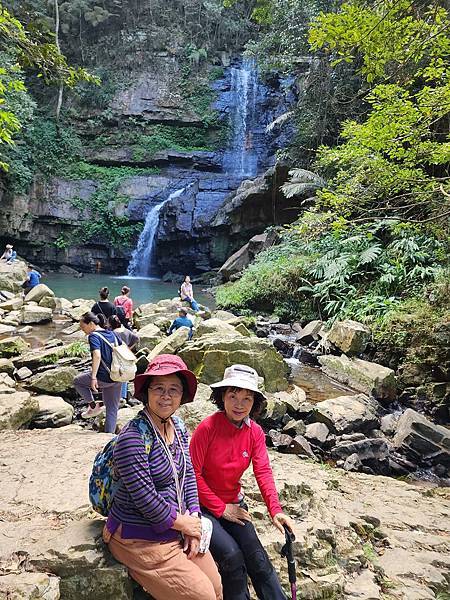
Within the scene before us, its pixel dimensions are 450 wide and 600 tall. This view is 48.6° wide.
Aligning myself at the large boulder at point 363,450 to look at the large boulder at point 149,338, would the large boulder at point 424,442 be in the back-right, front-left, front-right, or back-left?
back-right

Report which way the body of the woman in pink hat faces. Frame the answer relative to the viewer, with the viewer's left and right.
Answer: facing the viewer and to the right of the viewer

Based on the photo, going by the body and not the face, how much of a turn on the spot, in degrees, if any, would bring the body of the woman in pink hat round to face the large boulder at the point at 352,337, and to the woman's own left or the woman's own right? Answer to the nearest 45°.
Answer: approximately 90° to the woman's own left

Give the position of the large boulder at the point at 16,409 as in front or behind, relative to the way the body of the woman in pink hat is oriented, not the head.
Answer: behind

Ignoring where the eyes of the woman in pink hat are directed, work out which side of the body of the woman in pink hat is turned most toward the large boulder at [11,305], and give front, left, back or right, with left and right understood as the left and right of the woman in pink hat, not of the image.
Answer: back

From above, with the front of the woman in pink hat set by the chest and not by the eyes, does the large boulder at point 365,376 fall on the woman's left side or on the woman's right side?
on the woman's left side

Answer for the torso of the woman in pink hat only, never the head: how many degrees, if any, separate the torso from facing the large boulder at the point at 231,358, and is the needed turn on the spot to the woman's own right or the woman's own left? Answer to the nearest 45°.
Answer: approximately 135° to the woman's own left

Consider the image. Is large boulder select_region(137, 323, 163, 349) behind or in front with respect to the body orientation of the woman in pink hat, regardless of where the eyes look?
behind

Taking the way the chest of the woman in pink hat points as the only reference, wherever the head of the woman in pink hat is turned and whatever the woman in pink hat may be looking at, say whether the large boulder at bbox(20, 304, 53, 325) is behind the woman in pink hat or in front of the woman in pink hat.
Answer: behind

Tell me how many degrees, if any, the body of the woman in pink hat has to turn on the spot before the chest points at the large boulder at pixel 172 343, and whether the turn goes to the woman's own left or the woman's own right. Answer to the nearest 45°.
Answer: approximately 135° to the woman's own left

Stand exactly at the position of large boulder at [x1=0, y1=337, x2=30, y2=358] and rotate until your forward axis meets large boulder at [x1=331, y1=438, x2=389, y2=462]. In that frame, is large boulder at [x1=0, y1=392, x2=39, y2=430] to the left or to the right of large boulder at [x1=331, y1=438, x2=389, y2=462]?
right

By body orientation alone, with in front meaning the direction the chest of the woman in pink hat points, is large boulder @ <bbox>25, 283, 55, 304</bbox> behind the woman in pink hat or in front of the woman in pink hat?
behind

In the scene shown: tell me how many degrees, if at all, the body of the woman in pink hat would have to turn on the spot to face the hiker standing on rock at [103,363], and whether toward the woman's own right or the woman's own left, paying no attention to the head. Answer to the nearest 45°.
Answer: approximately 135° to the woman's own left

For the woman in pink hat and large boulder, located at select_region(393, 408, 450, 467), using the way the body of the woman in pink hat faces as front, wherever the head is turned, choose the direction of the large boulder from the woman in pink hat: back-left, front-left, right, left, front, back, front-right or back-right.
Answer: left
